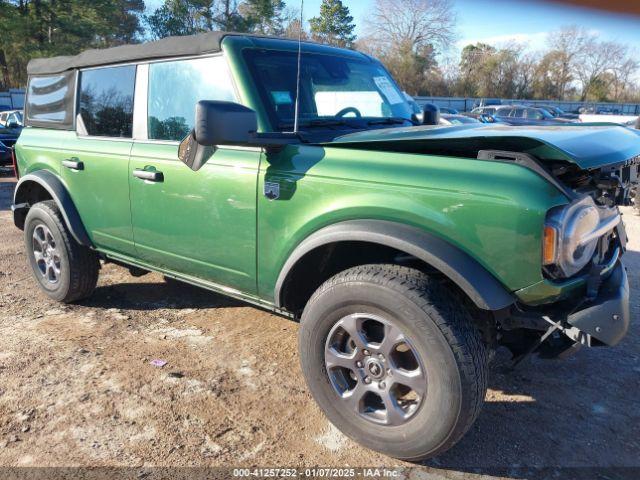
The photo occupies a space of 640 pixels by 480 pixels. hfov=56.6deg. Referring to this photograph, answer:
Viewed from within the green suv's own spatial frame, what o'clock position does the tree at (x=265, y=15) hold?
The tree is roughly at 7 o'clock from the green suv.

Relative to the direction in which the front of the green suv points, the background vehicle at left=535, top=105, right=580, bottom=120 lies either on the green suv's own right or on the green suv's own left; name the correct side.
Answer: on the green suv's own left

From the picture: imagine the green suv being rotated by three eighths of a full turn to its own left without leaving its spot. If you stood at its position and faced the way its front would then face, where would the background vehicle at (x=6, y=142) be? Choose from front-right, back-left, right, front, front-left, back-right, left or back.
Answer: front-left

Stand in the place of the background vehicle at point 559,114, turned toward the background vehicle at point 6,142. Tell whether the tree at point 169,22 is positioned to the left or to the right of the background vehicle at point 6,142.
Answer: right

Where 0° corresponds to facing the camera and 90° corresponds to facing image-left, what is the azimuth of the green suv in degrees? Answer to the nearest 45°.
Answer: approximately 315°

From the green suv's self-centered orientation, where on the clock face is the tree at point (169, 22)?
The tree is roughly at 7 o'clock from the green suv.

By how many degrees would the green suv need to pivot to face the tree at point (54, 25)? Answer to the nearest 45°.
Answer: approximately 180°

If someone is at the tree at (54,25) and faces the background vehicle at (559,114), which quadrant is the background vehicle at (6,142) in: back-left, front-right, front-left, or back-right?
front-right
